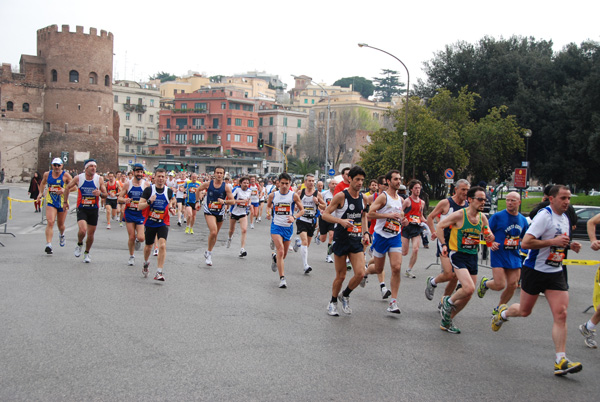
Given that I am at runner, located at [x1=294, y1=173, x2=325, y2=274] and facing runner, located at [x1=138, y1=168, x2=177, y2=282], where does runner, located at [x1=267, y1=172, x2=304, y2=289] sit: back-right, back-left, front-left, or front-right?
front-left

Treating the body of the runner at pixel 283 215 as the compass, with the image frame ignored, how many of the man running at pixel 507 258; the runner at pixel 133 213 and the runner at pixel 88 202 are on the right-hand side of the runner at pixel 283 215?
2

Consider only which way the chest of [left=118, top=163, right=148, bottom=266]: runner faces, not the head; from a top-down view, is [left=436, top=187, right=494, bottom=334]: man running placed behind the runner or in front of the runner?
in front

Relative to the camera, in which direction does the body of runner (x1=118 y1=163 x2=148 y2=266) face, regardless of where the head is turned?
toward the camera

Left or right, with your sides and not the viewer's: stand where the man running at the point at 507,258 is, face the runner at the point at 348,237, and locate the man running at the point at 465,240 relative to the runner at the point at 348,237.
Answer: left

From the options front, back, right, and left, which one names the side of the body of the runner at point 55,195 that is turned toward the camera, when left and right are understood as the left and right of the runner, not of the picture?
front

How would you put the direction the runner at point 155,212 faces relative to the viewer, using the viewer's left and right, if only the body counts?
facing the viewer

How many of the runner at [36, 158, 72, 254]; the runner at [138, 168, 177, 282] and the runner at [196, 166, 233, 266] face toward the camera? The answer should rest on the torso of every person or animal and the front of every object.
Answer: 3

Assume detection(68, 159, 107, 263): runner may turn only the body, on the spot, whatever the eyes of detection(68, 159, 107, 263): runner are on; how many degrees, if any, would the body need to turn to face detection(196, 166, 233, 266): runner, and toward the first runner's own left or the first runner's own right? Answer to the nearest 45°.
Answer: approximately 90° to the first runner's own left

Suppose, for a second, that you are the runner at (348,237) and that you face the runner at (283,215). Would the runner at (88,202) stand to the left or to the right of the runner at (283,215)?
left

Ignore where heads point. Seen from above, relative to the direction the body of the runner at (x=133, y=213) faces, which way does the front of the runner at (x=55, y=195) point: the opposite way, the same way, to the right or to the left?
the same way
